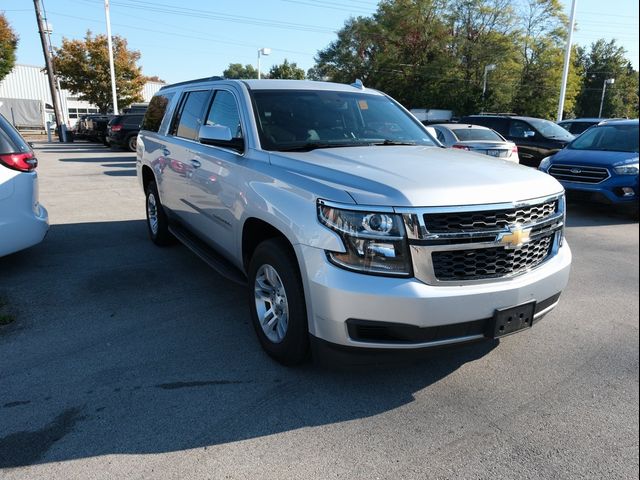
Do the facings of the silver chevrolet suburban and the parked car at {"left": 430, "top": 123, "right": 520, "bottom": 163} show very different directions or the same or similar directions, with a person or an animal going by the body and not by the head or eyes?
very different directions

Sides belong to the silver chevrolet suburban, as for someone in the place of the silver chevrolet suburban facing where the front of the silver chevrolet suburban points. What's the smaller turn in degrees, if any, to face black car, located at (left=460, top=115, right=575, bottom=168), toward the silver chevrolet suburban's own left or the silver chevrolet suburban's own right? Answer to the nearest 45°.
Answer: approximately 90° to the silver chevrolet suburban's own left

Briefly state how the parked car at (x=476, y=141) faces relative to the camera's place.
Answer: facing away from the viewer and to the left of the viewer

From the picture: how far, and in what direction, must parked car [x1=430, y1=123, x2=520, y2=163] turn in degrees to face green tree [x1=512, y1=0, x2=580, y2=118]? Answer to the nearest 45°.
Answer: approximately 45° to its right

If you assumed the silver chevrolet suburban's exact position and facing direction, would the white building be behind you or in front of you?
behind

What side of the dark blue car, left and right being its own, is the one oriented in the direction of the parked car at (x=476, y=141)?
right

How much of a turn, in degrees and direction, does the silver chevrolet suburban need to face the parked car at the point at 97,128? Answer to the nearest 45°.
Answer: approximately 180°

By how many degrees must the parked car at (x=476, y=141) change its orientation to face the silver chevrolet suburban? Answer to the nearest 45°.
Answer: approximately 135° to its left

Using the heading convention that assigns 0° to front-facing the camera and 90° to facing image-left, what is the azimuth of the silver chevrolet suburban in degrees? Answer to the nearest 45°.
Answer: approximately 315°

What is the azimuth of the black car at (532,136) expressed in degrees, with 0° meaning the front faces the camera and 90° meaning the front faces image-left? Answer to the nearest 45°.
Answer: approximately 315°

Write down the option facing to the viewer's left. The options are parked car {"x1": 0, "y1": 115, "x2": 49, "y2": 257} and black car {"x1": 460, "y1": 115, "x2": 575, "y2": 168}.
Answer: the parked car
